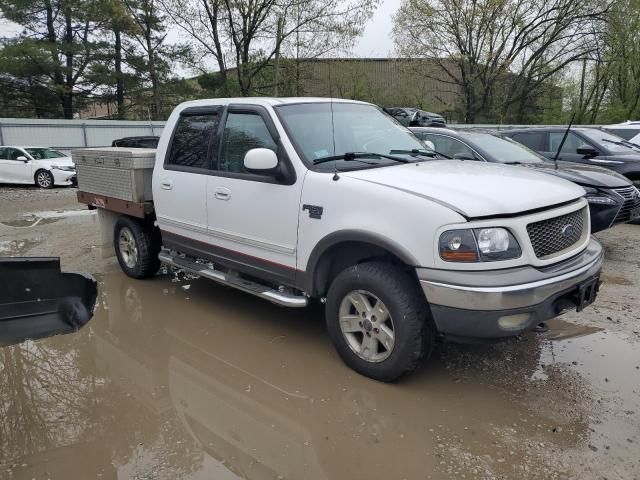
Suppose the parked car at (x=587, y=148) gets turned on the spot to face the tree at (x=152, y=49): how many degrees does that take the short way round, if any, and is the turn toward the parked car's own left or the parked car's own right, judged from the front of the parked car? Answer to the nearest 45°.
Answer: approximately 180°

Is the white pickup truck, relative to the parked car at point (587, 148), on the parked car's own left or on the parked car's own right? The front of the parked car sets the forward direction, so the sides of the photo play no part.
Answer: on the parked car's own right

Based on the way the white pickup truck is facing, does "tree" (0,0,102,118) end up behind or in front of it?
behind

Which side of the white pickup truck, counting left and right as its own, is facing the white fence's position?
back

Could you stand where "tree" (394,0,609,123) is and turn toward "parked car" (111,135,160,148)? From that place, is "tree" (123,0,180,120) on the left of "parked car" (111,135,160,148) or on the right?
right

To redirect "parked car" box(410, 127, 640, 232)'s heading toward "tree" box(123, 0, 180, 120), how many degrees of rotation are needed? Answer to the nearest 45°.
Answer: approximately 180°

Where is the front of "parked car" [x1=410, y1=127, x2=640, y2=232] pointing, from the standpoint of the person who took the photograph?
facing the viewer and to the right of the viewer

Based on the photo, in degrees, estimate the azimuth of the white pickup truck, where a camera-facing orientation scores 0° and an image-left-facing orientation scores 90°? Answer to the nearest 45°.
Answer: approximately 315°
